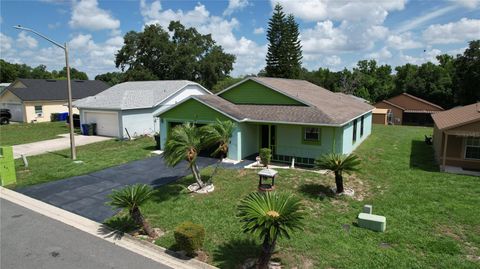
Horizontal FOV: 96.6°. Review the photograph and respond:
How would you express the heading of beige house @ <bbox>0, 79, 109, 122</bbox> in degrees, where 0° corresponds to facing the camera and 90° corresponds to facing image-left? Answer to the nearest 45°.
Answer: approximately 45°

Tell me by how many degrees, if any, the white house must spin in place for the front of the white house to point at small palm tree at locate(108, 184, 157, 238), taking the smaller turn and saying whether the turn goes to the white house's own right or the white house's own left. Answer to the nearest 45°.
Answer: approximately 45° to the white house's own left

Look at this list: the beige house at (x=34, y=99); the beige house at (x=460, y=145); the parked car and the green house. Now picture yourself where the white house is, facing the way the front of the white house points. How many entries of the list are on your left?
2

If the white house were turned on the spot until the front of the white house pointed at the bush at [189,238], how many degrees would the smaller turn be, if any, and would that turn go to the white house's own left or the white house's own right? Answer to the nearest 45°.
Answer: approximately 45° to the white house's own left

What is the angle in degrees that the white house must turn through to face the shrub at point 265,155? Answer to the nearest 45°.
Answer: approximately 90° to its left

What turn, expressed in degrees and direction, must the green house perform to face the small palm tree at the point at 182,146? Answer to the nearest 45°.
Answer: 0° — it already faces it

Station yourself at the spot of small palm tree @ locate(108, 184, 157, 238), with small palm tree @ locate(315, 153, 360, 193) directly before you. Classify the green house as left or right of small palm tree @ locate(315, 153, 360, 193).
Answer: left

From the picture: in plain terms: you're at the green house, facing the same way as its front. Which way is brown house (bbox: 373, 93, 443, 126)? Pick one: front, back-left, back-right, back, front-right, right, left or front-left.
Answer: back

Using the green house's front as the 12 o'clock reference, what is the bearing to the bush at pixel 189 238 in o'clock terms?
The bush is roughly at 11 o'clock from the green house.

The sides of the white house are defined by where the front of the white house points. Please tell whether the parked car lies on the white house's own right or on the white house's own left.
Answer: on the white house's own right

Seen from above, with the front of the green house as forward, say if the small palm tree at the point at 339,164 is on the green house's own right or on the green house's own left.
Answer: on the green house's own left

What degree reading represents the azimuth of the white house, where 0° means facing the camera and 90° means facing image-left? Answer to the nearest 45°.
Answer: approximately 45°

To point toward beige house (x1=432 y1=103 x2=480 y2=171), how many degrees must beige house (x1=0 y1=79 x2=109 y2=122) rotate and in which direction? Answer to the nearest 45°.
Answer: approximately 90° to its left
